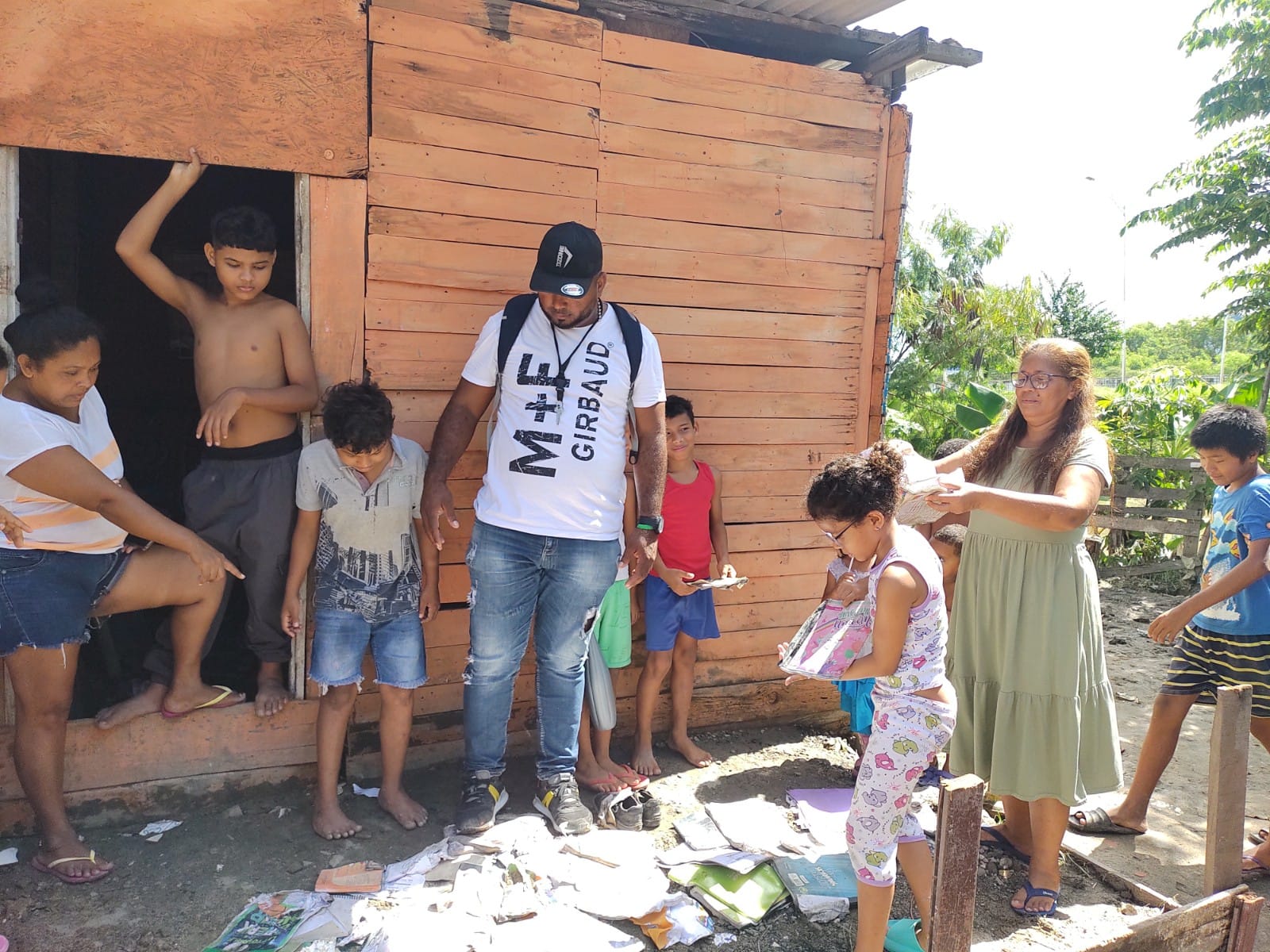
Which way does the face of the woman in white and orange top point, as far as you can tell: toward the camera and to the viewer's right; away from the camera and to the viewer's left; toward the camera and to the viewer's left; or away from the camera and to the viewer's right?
toward the camera and to the viewer's right

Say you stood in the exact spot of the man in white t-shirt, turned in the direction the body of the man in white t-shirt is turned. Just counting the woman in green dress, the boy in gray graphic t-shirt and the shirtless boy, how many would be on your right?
2

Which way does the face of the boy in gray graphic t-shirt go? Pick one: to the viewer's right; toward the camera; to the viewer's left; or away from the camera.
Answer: toward the camera

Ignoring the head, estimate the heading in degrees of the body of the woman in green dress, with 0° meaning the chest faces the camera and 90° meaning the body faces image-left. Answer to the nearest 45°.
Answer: approximately 45°

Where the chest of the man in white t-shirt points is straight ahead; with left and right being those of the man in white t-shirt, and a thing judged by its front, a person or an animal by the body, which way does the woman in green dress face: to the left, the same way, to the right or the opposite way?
to the right

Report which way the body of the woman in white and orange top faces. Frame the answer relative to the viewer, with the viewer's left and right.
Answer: facing the viewer and to the right of the viewer

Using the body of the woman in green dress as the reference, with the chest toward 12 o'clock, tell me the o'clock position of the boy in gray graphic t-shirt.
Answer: The boy in gray graphic t-shirt is roughly at 1 o'clock from the woman in green dress.

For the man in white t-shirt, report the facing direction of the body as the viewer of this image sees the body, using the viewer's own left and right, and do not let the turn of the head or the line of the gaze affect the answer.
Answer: facing the viewer

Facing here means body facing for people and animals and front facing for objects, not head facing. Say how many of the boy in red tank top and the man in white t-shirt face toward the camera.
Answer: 2

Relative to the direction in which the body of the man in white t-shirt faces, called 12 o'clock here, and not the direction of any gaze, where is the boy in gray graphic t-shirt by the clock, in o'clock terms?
The boy in gray graphic t-shirt is roughly at 3 o'clock from the man in white t-shirt.

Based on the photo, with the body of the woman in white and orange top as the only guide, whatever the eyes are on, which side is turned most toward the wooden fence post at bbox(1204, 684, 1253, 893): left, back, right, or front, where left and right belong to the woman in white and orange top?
front

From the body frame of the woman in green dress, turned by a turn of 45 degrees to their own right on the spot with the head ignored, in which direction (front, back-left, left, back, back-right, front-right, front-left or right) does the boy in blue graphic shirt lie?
back-right

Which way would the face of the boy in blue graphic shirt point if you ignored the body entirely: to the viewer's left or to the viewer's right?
to the viewer's left

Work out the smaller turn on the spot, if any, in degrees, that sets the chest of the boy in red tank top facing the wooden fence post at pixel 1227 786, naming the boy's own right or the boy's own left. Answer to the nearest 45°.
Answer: approximately 45° to the boy's own left

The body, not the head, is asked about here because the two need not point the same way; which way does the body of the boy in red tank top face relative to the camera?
toward the camera
